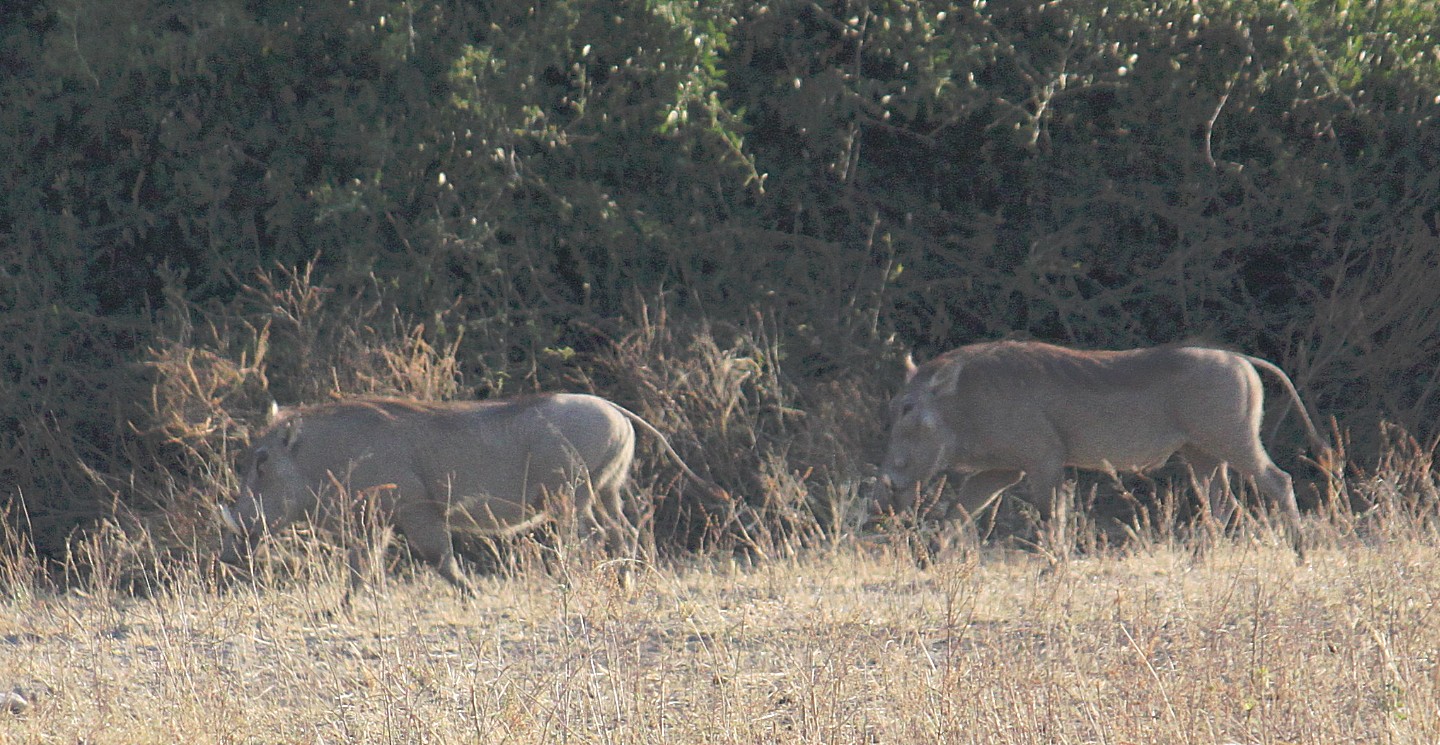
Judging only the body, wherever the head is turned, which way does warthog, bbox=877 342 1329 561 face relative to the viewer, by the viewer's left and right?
facing to the left of the viewer

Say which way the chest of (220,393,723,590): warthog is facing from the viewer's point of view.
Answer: to the viewer's left

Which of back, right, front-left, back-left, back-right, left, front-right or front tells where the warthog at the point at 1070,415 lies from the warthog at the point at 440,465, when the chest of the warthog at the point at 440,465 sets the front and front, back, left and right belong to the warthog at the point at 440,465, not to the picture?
back

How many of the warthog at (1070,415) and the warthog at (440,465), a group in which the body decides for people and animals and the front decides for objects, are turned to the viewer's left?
2

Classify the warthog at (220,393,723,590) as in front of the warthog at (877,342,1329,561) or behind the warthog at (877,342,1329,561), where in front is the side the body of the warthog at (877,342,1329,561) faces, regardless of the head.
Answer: in front
